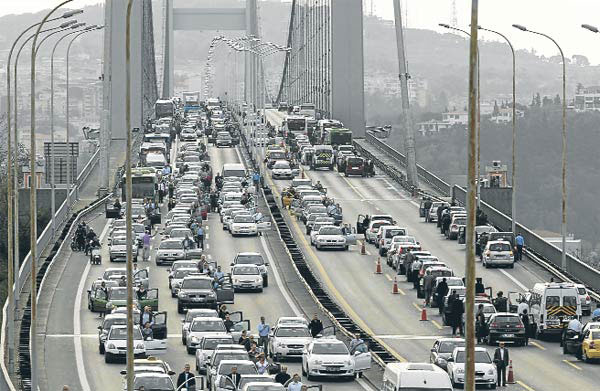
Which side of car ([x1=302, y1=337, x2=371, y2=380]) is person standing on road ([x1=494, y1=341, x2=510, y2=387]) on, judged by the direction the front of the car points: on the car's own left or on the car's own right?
on the car's own left

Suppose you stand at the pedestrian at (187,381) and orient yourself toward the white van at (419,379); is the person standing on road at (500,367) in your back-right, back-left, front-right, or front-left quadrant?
front-left

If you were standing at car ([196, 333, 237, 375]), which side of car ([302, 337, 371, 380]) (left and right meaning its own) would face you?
right

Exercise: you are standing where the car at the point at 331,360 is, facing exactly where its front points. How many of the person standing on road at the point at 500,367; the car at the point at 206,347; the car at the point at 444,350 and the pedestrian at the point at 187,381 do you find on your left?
2

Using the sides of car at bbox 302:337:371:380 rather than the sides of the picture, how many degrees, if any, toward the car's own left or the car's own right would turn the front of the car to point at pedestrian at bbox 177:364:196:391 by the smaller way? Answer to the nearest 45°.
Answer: approximately 45° to the car's own right

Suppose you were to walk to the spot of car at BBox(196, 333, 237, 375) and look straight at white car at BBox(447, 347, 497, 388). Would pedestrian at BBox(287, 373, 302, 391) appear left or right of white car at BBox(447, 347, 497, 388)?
right

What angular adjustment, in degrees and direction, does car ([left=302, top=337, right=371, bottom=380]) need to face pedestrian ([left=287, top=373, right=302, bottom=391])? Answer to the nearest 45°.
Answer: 0° — it already faces them

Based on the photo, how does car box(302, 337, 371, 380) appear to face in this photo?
toward the camera

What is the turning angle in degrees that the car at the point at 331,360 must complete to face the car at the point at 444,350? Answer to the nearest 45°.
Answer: approximately 90° to its left

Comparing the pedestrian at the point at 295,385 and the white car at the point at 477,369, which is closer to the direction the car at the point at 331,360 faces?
the pedestrian

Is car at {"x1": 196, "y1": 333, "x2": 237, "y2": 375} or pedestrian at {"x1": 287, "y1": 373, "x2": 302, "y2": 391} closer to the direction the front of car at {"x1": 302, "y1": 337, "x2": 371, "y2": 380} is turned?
the pedestrian

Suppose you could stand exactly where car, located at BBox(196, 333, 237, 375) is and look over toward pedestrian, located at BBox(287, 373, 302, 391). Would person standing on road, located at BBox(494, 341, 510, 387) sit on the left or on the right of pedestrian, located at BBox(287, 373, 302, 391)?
left
